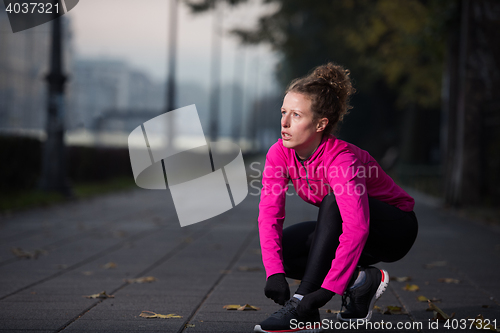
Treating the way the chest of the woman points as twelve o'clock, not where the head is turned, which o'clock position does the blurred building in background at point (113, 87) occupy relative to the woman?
The blurred building in background is roughly at 4 o'clock from the woman.

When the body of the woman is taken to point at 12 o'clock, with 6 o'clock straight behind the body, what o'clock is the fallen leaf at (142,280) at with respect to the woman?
The fallen leaf is roughly at 3 o'clock from the woman.

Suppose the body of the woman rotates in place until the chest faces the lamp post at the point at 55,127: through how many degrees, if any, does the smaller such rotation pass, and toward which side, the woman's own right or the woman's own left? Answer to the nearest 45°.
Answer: approximately 90° to the woman's own right

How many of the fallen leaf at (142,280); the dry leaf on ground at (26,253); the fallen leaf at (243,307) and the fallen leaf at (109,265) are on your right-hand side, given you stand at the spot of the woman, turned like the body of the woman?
4

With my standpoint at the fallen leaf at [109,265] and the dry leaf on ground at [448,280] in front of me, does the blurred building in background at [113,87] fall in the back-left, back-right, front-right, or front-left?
back-left

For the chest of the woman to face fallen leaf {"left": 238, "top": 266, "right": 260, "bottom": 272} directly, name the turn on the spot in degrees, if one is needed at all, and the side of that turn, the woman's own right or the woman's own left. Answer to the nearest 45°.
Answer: approximately 135° to the woman's own right

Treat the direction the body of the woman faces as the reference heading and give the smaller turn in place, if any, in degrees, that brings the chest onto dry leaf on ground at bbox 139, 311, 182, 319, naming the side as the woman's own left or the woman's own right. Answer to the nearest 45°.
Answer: approximately 45° to the woman's own right

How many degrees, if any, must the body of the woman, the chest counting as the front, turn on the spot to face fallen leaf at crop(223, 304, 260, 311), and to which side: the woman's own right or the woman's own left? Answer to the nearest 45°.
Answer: approximately 90° to the woman's own right

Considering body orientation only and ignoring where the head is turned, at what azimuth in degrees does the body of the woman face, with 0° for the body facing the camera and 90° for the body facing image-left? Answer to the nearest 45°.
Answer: approximately 45°

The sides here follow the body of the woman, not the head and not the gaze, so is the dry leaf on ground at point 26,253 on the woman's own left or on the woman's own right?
on the woman's own right

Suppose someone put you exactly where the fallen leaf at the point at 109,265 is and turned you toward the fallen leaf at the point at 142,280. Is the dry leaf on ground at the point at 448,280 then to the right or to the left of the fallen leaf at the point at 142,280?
left
